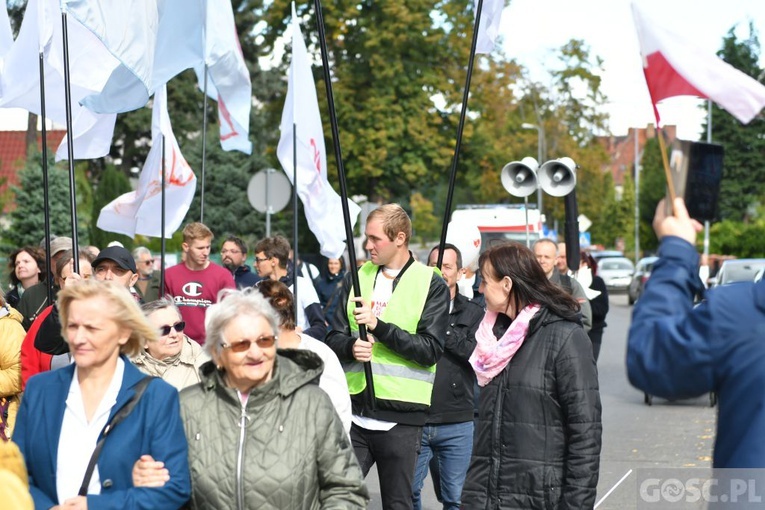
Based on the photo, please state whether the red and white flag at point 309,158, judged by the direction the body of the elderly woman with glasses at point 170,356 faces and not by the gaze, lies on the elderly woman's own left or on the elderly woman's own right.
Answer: on the elderly woman's own left

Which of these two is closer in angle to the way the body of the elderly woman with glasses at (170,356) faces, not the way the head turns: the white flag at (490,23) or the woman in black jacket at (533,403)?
the woman in black jacket

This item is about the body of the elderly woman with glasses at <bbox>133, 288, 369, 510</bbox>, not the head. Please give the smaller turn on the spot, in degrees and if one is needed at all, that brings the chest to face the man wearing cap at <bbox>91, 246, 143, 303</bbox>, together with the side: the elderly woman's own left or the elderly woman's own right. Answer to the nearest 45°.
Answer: approximately 180°

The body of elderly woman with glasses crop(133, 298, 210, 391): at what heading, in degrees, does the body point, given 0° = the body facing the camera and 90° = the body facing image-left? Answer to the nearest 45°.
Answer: approximately 315°

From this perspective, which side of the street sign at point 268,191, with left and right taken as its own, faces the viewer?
back

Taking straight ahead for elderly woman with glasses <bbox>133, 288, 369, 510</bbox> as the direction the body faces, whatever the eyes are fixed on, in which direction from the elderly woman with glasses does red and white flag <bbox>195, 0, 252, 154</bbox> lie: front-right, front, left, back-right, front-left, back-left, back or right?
back

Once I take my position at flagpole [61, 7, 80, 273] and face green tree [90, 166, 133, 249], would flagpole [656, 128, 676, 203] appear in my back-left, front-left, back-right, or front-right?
back-right

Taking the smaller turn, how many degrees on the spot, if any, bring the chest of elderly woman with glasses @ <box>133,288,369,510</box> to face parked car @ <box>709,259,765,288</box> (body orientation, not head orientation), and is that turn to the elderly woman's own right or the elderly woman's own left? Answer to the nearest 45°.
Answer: approximately 135° to the elderly woman's own left

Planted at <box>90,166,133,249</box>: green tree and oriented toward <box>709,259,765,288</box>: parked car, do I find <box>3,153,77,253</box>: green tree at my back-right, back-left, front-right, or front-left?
back-right

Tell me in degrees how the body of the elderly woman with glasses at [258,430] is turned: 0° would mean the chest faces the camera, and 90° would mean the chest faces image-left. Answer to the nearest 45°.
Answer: approximately 0°

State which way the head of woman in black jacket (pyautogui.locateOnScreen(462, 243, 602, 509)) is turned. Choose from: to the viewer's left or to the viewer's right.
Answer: to the viewer's left

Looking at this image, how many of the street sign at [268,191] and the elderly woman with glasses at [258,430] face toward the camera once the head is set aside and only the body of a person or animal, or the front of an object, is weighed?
1
